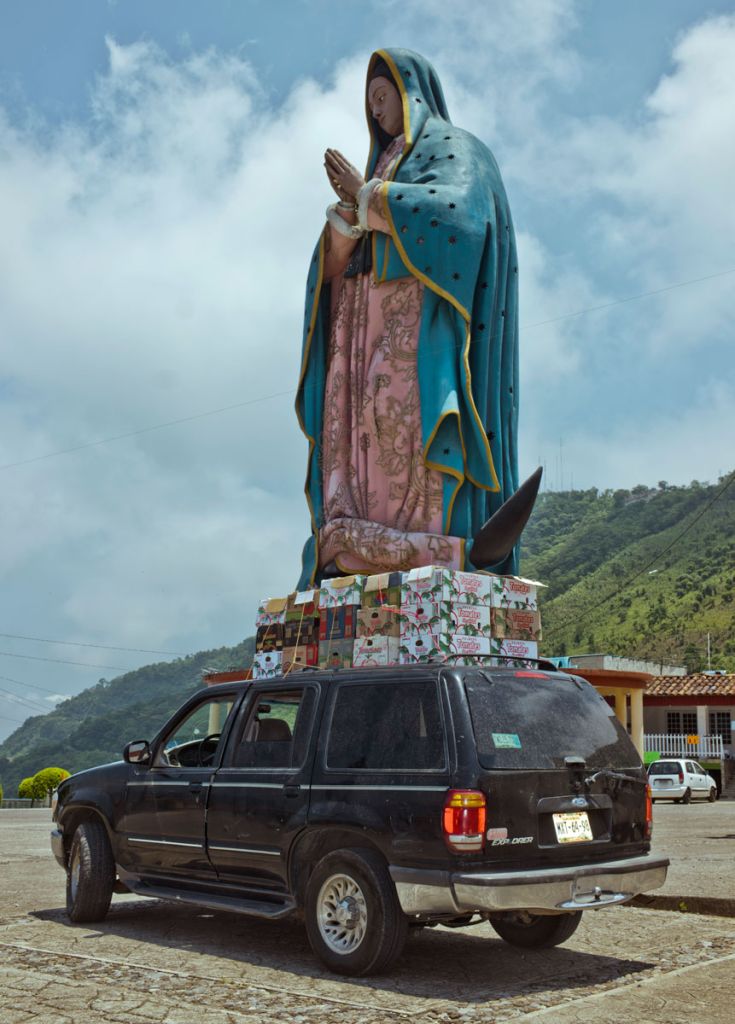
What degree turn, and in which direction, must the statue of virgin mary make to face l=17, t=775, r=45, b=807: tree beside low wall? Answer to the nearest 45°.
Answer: approximately 90° to its right

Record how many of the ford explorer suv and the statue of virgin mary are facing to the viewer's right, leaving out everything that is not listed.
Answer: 0

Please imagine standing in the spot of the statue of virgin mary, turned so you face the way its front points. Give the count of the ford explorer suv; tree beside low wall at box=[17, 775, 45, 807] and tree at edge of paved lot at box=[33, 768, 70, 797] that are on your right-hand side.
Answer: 2

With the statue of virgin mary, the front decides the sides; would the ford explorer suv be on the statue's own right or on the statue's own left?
on the statue's own left

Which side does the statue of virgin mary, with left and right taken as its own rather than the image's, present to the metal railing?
back

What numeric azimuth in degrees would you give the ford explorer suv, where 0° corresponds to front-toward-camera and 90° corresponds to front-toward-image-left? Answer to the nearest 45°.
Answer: approximately 135°
